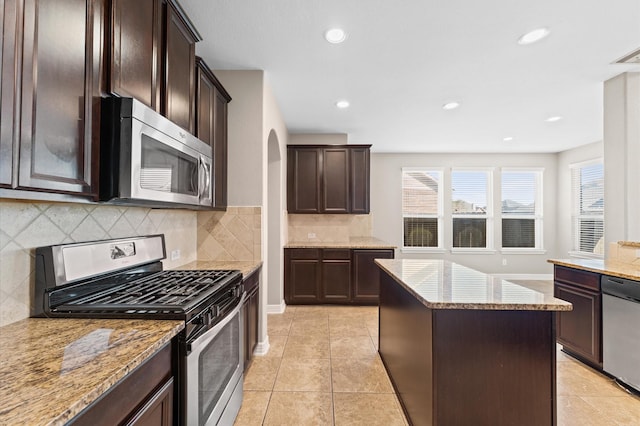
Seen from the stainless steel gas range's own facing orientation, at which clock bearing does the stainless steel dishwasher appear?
The stainless steel dishwasher is roughly at 11 o'clock from the stainless steel gas range.

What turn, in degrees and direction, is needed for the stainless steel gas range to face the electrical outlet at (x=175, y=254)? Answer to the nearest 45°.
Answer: approximately 135° to its left

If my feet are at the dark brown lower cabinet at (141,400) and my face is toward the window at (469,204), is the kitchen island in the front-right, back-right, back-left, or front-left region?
front-right

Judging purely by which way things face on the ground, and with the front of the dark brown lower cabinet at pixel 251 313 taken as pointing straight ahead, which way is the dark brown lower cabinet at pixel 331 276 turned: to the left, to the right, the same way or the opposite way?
to the right

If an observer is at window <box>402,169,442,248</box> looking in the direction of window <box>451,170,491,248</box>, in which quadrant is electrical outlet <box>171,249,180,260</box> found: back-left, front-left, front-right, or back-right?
back-right

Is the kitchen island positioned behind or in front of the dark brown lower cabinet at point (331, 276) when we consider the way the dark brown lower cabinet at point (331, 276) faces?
in front

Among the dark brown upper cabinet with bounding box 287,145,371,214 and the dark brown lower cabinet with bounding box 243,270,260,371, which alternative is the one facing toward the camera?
the dark brown upper cabinet

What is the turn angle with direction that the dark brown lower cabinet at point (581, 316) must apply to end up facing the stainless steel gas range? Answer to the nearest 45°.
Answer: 0° — it already faces it

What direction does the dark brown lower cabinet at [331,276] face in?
toward the camera

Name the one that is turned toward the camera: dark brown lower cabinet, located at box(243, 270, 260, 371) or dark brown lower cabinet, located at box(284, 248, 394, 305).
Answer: dark brown lower cabinet, located at box(284, 248, 394, 305)

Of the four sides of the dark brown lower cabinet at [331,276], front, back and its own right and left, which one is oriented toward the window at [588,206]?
left

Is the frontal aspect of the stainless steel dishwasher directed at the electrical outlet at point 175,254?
yes

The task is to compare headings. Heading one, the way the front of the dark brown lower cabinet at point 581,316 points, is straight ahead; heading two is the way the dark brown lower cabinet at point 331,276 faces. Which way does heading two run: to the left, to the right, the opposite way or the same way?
to the left

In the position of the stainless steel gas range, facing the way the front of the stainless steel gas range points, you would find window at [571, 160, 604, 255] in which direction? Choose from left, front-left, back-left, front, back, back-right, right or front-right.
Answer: front-left

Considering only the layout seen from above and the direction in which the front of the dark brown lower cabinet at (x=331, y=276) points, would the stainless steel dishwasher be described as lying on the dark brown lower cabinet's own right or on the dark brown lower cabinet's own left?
on the dark brown lower cabinet's own left

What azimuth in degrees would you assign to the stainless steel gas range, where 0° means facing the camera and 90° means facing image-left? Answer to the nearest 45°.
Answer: approximately 315°

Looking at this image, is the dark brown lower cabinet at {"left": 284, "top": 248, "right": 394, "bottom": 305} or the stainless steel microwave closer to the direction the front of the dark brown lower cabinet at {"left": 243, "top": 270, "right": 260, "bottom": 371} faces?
the dark brown lower cabinet

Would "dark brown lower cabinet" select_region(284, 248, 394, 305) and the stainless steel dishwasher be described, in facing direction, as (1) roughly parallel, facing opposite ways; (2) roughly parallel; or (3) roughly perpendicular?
roughly perpendicular

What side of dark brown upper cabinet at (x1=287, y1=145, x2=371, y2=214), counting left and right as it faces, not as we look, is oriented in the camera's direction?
front

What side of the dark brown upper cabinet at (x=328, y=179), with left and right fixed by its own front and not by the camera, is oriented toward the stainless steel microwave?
front
